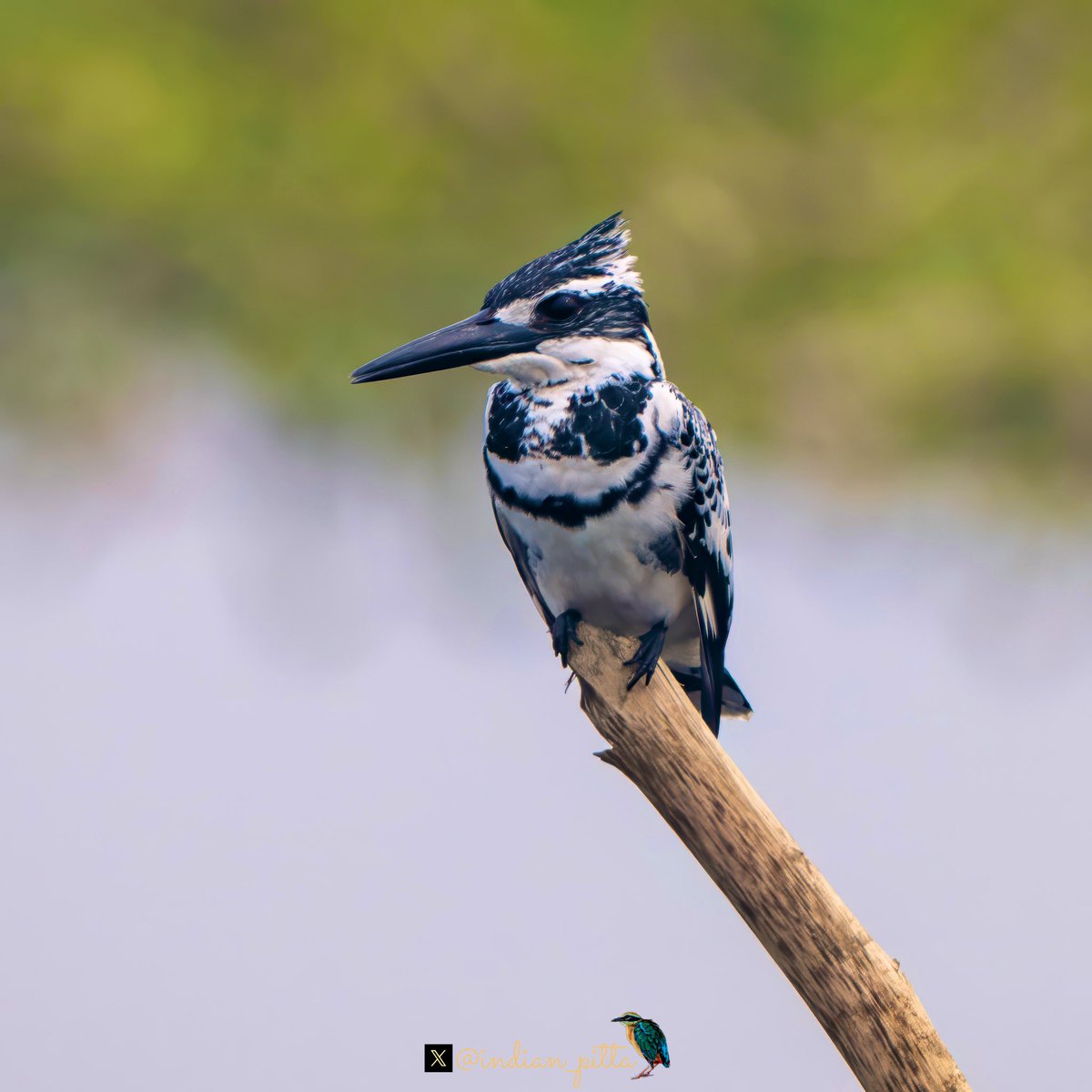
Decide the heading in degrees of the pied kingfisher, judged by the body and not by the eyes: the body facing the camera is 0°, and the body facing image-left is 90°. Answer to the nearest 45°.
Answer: approximately 45°
